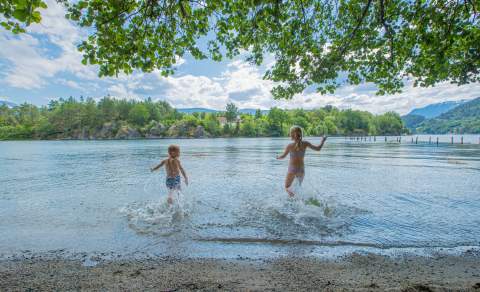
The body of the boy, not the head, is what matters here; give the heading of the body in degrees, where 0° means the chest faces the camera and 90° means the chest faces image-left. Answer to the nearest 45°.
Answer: approximately 180°

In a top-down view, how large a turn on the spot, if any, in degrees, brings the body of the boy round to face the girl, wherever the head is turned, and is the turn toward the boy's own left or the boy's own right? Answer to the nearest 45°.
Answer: approximately 90° to the boy's own right
